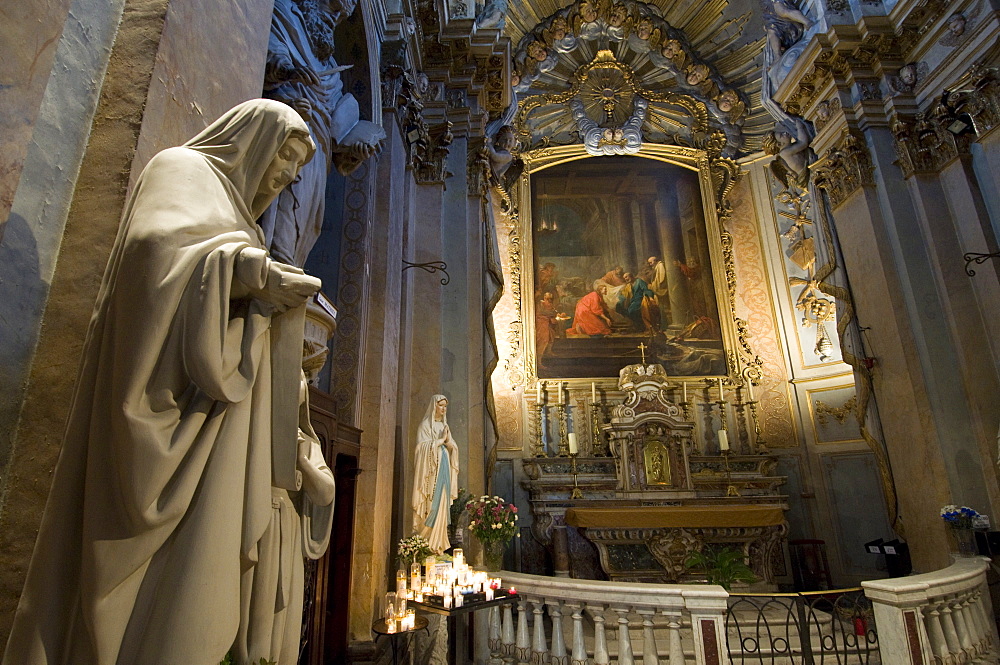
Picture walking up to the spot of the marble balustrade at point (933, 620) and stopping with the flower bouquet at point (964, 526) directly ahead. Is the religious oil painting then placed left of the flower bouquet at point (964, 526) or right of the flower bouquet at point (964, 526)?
left

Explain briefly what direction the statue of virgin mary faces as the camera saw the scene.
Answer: facing the viewer and to the right of the viewer

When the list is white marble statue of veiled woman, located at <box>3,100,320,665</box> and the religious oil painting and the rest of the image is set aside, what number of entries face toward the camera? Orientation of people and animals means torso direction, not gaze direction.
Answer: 1

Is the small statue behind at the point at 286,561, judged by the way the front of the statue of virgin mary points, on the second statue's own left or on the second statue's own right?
on the second statue's own right

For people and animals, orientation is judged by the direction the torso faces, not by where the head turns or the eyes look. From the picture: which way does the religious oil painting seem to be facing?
toward the camera

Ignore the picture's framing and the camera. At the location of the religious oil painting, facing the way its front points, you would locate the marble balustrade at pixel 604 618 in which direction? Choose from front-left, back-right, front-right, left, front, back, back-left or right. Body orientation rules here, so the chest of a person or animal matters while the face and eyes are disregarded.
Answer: front

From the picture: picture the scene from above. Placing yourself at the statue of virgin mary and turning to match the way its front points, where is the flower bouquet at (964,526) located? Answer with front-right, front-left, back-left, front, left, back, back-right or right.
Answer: front-left

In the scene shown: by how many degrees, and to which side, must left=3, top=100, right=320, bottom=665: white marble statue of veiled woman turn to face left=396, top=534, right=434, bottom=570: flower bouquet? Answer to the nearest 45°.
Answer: approximately 45° to its left

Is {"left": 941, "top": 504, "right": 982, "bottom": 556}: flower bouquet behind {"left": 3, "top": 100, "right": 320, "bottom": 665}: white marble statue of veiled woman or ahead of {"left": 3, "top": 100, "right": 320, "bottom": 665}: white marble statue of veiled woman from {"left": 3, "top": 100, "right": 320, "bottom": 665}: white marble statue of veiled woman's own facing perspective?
ahead

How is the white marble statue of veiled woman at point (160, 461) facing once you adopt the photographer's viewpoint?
facing to the right of the viewer

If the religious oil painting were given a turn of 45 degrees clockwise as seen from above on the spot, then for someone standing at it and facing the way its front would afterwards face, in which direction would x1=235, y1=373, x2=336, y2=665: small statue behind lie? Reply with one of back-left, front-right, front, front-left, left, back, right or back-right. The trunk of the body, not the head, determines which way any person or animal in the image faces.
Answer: front-left

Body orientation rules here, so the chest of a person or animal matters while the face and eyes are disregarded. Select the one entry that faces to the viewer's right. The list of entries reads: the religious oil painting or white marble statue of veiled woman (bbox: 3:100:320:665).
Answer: the white marble statue of veiled woman

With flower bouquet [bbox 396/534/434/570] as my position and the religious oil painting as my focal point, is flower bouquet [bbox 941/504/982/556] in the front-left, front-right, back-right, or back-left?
front-right
